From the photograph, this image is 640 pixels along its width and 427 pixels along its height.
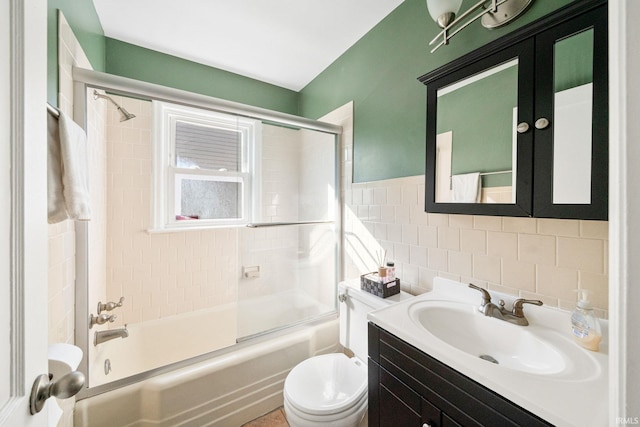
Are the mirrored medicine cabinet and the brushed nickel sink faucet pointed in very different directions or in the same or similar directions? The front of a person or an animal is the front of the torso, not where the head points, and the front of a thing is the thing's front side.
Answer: same or similar directions

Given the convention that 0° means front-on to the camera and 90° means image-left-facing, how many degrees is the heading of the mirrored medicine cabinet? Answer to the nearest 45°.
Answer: approximately 45°

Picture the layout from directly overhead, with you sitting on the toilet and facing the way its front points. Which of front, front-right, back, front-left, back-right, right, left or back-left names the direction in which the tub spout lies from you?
front-right

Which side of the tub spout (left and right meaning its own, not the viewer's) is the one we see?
right

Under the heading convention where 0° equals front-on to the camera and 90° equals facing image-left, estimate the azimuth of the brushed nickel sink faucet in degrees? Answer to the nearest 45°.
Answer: approximately 45°

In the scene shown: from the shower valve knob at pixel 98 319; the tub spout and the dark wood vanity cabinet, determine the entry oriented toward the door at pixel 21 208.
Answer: the dark wood vanity cabinet

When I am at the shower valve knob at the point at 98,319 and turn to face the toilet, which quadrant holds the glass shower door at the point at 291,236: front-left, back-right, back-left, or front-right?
front-left

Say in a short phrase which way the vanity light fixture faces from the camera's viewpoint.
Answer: facing the viewer and to the left of the viewer

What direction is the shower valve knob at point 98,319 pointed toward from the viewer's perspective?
to the viewer's right

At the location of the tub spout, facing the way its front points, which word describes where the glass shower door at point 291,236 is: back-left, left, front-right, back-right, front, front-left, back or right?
front

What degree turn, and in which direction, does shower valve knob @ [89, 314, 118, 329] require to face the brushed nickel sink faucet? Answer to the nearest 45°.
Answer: approximately 45° to its right

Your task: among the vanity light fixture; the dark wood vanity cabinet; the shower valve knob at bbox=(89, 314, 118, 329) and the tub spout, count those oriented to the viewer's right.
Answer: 2
